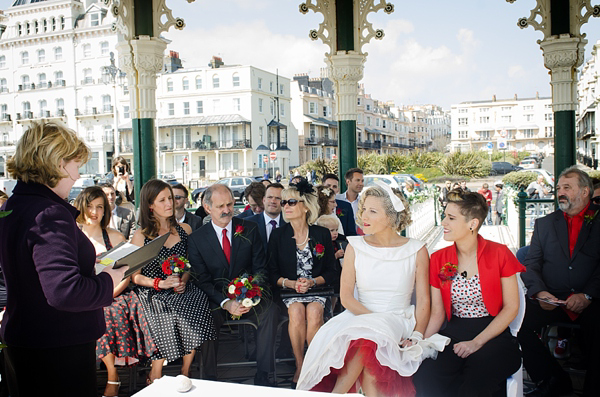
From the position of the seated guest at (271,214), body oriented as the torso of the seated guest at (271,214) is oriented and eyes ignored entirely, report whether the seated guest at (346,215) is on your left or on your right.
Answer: on your left

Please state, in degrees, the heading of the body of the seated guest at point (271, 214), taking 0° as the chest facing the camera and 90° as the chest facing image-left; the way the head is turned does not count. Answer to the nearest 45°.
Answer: approximately 0°

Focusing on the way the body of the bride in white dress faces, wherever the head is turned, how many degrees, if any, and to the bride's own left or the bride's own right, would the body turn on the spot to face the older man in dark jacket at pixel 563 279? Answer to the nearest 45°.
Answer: approximately 180°

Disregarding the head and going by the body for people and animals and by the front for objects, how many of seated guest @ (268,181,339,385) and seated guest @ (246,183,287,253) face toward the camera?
2

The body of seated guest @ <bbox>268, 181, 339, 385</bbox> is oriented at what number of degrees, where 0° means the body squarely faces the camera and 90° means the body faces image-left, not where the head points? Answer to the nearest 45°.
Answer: approximately 0°

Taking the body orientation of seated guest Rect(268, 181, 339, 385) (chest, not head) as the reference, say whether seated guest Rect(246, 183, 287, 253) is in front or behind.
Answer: behind

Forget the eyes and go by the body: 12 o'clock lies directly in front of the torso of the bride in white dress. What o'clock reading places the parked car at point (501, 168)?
The parked car is roughly at 5 o'clock from the bride in white dress.
